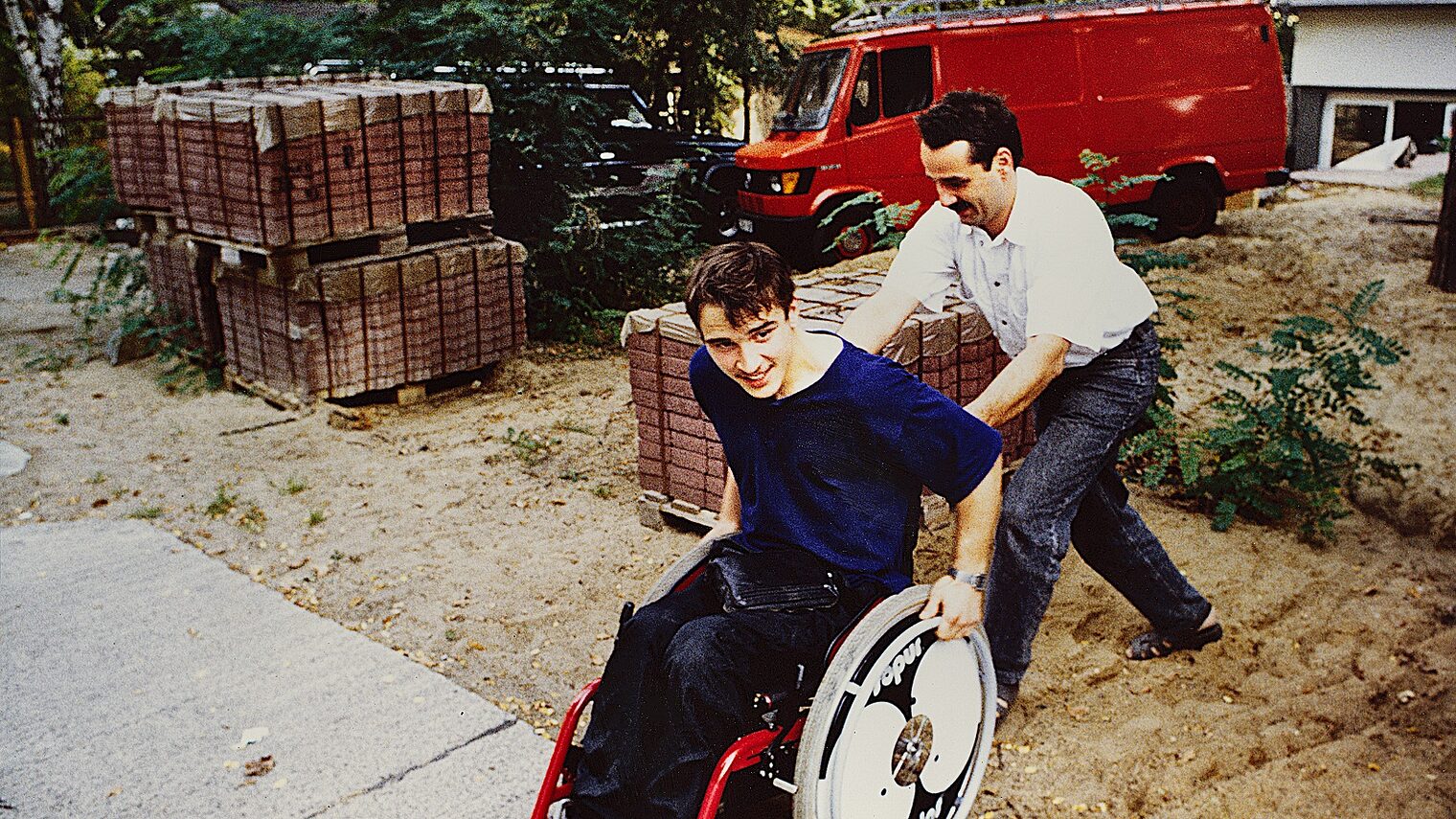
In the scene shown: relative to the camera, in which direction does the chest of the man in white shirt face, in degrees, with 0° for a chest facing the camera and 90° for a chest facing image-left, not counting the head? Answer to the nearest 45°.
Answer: approximately 45°

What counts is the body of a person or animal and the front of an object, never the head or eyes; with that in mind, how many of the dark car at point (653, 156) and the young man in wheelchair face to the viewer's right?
1

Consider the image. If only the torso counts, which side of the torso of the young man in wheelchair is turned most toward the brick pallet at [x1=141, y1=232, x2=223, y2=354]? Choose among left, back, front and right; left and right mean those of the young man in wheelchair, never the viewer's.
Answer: right

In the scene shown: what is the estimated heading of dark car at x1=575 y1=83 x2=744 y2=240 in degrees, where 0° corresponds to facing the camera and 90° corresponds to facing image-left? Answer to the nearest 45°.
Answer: approximately 270°

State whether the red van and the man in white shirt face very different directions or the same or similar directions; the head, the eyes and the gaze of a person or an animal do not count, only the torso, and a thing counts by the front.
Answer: same or similar directions

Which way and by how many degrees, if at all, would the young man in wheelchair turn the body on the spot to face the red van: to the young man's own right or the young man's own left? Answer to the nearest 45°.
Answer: approximately 135° to the young man's own right

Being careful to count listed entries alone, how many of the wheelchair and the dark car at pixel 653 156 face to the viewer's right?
1

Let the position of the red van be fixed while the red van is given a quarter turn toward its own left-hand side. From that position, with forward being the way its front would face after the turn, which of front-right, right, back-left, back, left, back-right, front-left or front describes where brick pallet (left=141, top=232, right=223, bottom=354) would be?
right

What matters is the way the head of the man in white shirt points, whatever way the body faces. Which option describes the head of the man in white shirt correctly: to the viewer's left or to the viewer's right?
to the viewer's left

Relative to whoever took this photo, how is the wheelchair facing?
facing the viewer and to the left of the viewer

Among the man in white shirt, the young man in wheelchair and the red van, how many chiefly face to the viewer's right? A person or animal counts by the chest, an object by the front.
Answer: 0
